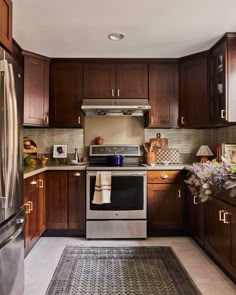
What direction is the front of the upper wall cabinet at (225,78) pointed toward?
to the viewer's left

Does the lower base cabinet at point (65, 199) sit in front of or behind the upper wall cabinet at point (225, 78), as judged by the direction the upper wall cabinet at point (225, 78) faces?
in front

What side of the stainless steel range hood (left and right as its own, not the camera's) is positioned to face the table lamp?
left

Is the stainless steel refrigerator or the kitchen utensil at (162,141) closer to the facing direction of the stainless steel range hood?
the stainless steel refrigerator

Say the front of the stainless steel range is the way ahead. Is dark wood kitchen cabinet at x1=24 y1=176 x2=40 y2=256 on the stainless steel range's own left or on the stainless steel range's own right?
on the stainless steel range's own right

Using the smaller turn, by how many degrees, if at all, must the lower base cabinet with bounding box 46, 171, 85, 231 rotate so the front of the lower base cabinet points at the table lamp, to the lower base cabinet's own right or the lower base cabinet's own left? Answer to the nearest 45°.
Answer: approximately 90° to the lower base cabinet's own left

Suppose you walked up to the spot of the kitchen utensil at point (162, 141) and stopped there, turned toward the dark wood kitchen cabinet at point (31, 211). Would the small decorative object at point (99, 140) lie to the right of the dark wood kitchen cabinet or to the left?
right
